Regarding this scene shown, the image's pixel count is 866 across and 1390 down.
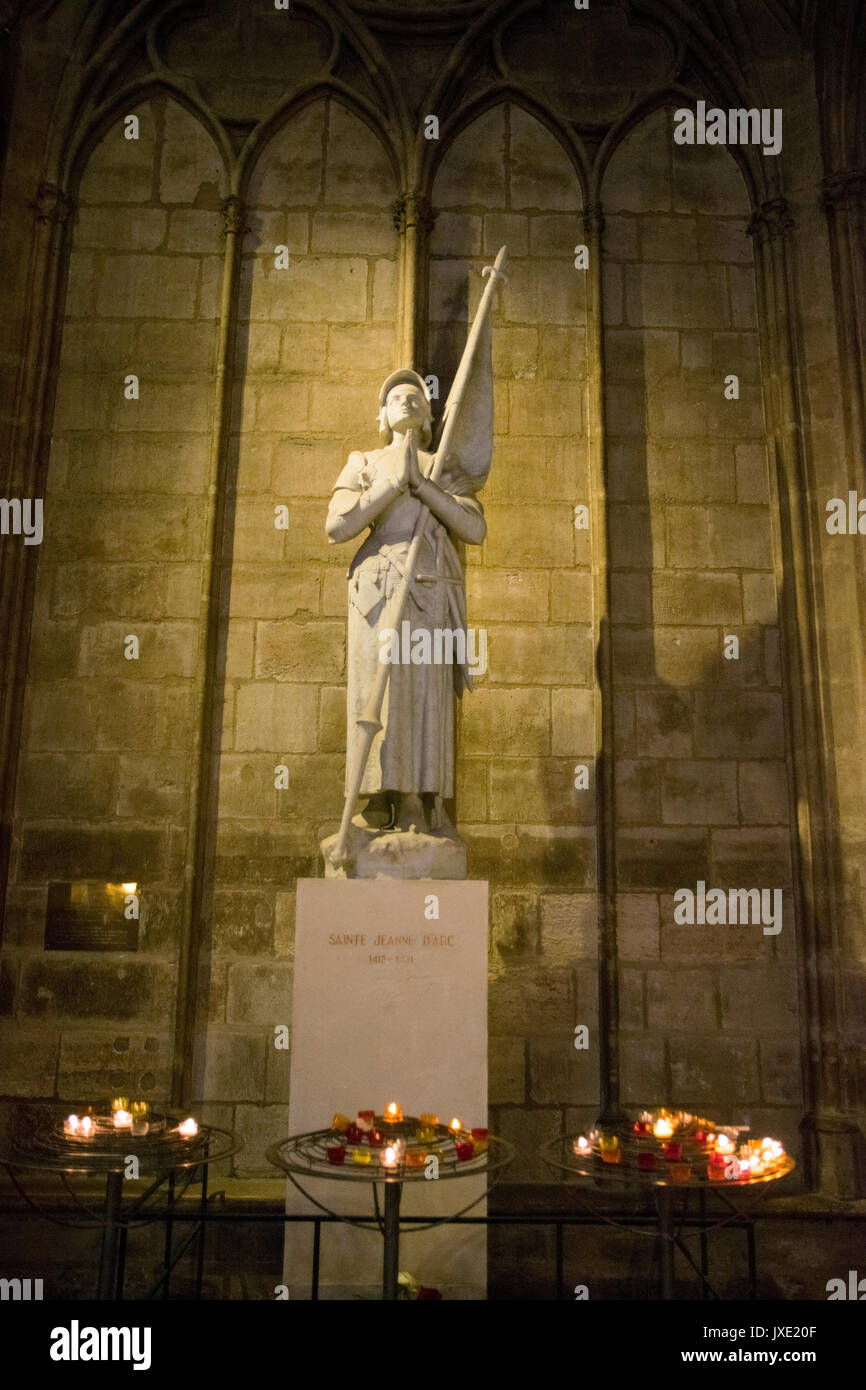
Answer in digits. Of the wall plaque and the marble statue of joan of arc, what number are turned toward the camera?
2

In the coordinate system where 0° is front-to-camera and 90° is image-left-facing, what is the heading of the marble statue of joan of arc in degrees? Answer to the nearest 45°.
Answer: approximately 0°

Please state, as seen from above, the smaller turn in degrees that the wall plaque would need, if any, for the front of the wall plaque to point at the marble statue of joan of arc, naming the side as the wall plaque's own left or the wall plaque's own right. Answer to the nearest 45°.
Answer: approximately 45° to the wall plaque's own left

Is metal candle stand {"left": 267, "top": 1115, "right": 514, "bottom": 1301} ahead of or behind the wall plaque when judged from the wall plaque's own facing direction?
ahead
